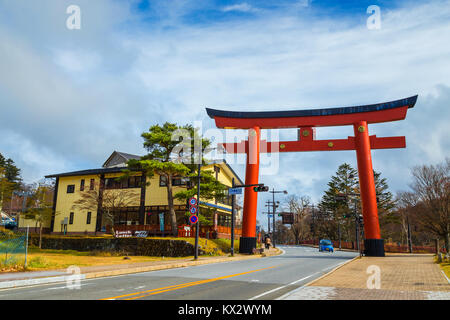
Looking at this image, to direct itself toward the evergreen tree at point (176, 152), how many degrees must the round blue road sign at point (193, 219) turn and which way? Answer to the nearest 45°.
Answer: approximately 180°

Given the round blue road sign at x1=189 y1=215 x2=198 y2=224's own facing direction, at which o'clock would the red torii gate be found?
The red torii gate is roughly at 8 o'clock from the round blue road sign.

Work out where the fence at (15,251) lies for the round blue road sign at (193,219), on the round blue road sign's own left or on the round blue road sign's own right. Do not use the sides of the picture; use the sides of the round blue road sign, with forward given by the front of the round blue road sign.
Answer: on the round blue road sign's own right

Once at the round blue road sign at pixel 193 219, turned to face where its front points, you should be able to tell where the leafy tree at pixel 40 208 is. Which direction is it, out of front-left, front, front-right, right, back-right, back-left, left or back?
back-right

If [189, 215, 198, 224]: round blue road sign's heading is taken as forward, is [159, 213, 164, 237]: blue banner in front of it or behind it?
behind

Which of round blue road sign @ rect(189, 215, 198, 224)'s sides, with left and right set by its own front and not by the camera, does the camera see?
front

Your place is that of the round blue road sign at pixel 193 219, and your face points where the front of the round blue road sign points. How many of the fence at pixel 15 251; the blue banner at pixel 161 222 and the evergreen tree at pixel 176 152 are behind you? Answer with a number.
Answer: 2

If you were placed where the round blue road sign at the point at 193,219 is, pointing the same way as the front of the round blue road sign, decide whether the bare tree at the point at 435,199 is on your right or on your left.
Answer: on your left
